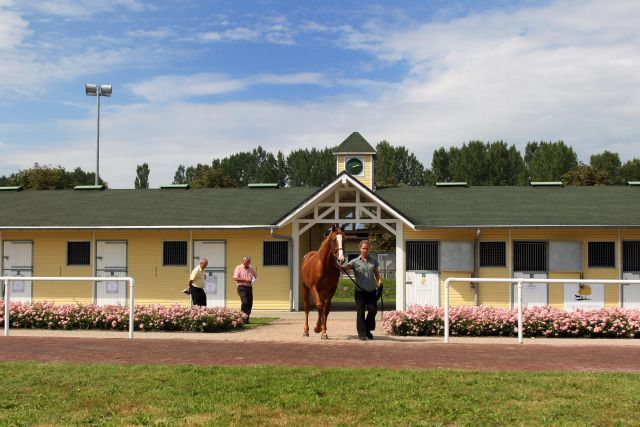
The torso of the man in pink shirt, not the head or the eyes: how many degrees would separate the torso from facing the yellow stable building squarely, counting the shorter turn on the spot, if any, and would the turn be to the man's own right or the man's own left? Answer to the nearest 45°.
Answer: approximately 180°

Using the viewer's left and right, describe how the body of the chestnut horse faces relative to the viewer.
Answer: facing the viewer and to the right of the viewer

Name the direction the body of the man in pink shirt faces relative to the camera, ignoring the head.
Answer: toward the camera

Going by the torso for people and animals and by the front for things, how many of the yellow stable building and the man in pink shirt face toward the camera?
2

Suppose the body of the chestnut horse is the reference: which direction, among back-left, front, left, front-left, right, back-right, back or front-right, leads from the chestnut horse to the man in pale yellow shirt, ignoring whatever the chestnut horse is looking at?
back

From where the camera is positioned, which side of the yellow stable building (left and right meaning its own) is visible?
front

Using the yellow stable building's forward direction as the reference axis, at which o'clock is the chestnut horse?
The chestnut horse is roughly at 12 o'clock from the yellow stable building.

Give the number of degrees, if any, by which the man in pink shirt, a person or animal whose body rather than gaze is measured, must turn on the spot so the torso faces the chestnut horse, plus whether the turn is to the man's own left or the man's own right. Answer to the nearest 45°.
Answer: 0° — they already face it

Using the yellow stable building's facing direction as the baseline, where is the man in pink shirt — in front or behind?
in front

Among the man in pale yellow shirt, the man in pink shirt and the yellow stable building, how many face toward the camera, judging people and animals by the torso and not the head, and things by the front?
2

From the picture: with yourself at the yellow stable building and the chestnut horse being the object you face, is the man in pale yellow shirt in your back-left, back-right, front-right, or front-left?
front-right

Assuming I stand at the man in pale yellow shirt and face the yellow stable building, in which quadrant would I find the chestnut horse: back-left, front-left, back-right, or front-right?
back-right
